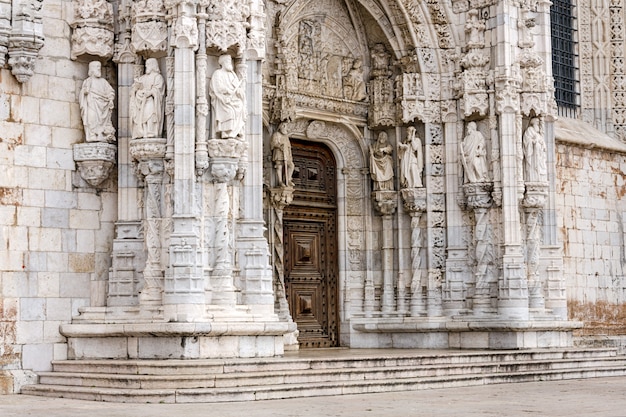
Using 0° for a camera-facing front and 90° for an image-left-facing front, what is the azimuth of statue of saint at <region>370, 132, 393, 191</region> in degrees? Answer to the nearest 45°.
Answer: approximately 0°

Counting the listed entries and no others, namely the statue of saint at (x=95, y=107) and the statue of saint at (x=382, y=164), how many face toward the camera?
2

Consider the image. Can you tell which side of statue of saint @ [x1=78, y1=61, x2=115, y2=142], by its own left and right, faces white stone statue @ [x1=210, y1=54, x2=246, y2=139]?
left

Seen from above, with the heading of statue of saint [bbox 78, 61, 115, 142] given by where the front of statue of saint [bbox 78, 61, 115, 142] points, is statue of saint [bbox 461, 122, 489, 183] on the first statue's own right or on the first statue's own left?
on the first statue's own left

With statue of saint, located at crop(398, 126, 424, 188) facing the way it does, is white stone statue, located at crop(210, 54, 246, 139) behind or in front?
in front

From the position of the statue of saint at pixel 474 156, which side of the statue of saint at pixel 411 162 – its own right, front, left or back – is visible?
left

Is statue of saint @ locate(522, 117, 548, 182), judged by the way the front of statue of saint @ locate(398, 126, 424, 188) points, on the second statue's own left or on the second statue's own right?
on the second statue's own left

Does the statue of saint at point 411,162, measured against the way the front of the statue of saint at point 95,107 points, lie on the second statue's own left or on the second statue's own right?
on the second statue's own left

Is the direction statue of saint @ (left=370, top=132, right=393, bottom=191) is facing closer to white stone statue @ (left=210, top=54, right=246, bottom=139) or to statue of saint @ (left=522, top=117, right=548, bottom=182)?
the white stone statue

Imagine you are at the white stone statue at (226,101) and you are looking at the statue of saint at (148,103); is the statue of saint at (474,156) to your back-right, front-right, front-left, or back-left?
back-right

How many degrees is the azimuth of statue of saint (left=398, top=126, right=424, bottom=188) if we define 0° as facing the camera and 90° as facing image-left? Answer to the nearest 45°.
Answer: approximately 45°

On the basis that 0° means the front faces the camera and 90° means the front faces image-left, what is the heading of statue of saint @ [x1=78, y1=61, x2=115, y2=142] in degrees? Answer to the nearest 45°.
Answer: approximately 0°
